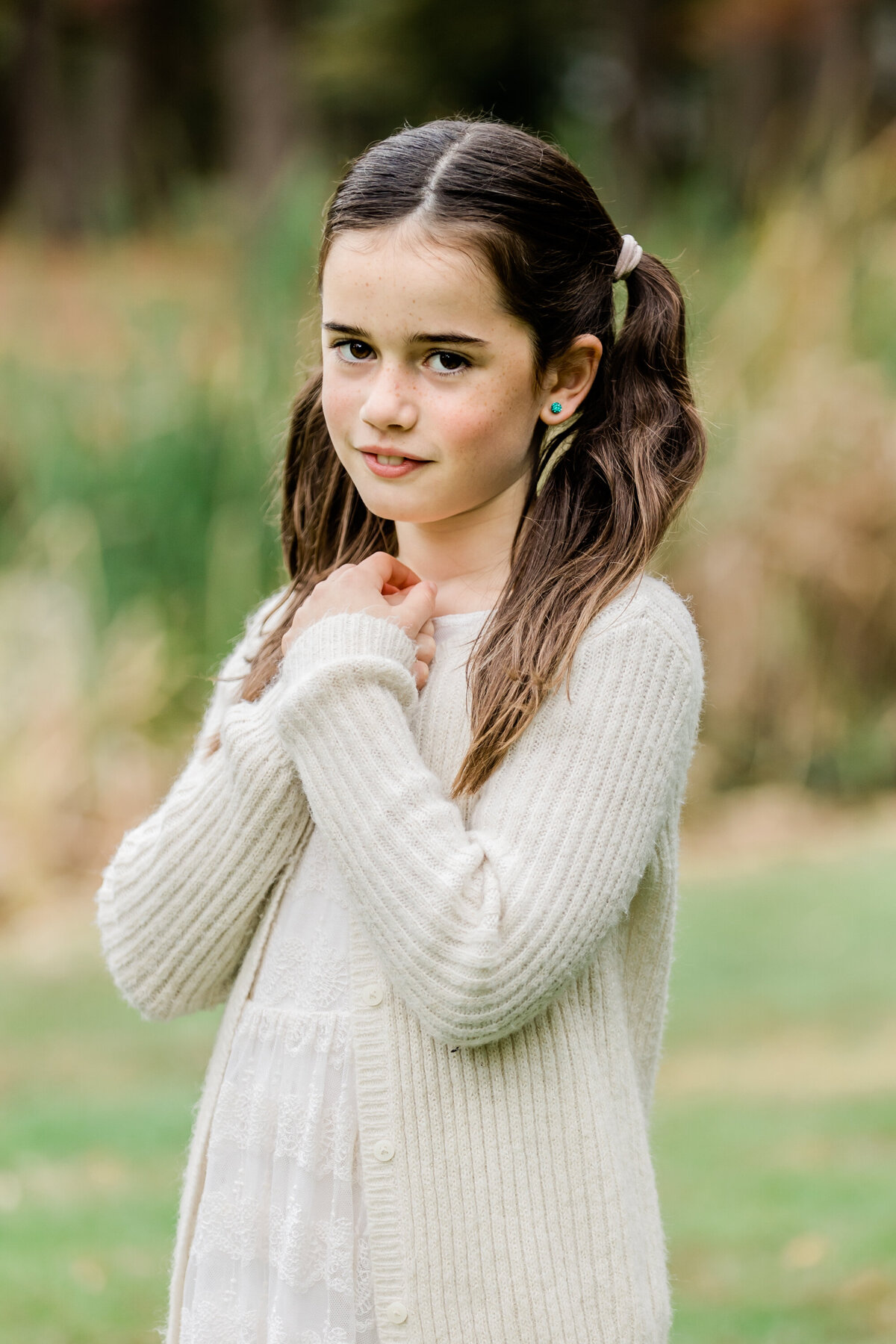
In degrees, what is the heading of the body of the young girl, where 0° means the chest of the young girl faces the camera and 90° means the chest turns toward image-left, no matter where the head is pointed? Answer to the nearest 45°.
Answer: approximately 45°

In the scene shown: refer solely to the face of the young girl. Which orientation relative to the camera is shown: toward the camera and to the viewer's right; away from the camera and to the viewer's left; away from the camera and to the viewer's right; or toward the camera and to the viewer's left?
toward the camera and to the viewer's left
